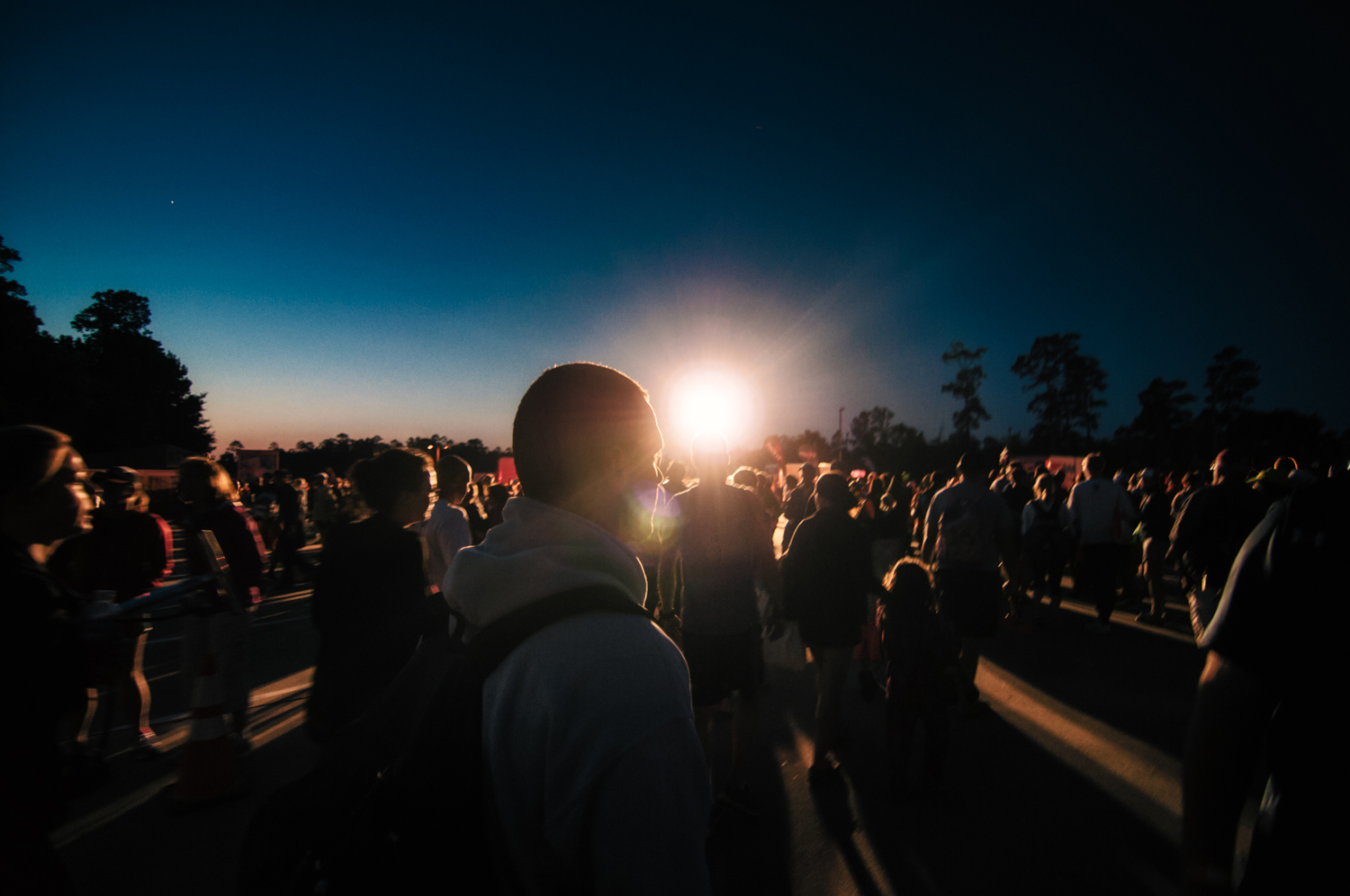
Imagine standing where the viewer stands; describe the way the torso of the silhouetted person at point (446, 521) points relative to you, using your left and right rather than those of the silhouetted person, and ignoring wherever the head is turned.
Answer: facing away from the viewer and to the right of the viewer

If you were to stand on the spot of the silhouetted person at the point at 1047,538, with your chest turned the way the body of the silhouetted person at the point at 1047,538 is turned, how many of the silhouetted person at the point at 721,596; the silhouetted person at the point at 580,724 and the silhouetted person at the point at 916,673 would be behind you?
3

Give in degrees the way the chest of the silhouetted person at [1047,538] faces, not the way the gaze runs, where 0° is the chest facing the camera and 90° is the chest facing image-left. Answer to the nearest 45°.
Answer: approximately 180°

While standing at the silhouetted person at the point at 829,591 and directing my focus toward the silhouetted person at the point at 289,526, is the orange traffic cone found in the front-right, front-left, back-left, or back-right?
front-left

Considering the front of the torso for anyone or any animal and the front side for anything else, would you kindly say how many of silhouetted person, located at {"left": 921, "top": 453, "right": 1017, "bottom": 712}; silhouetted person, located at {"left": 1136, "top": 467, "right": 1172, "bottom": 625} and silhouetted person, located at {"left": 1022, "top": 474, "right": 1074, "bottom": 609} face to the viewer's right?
0

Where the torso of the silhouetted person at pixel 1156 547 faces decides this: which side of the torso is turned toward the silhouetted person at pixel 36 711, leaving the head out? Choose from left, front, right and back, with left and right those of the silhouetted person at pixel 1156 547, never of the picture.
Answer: left

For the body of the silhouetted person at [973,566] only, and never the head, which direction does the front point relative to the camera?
away from the camera
